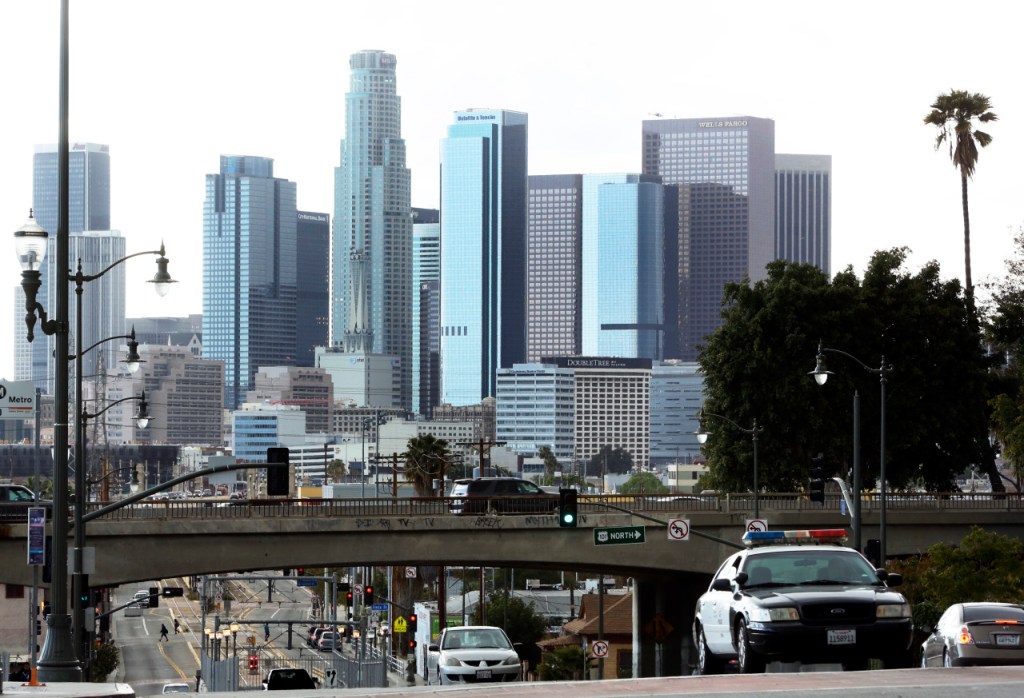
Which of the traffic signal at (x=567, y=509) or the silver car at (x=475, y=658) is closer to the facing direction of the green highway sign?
the silver car

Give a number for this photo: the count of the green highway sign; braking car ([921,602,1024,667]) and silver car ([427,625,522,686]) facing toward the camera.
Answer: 2

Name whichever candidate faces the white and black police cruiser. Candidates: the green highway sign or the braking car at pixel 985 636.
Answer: the green highway sign

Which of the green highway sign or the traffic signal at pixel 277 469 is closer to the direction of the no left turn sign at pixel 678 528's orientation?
the traffic signal

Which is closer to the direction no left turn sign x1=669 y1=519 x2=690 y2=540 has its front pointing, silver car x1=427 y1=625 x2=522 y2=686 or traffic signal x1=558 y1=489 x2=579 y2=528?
the silver car

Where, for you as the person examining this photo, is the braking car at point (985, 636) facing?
facing away from the viewer and to the left of the viewer

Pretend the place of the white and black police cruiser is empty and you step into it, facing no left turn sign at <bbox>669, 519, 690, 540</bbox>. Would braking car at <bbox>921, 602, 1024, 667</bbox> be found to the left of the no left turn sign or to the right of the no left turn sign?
right

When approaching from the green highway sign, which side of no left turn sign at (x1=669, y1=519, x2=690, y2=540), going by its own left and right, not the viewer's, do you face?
right

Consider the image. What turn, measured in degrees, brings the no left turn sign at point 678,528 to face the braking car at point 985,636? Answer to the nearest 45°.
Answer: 0° — it already faces it

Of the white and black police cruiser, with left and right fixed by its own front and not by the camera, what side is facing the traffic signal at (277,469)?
back

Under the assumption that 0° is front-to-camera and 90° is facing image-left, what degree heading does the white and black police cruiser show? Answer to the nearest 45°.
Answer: approximately 315°
